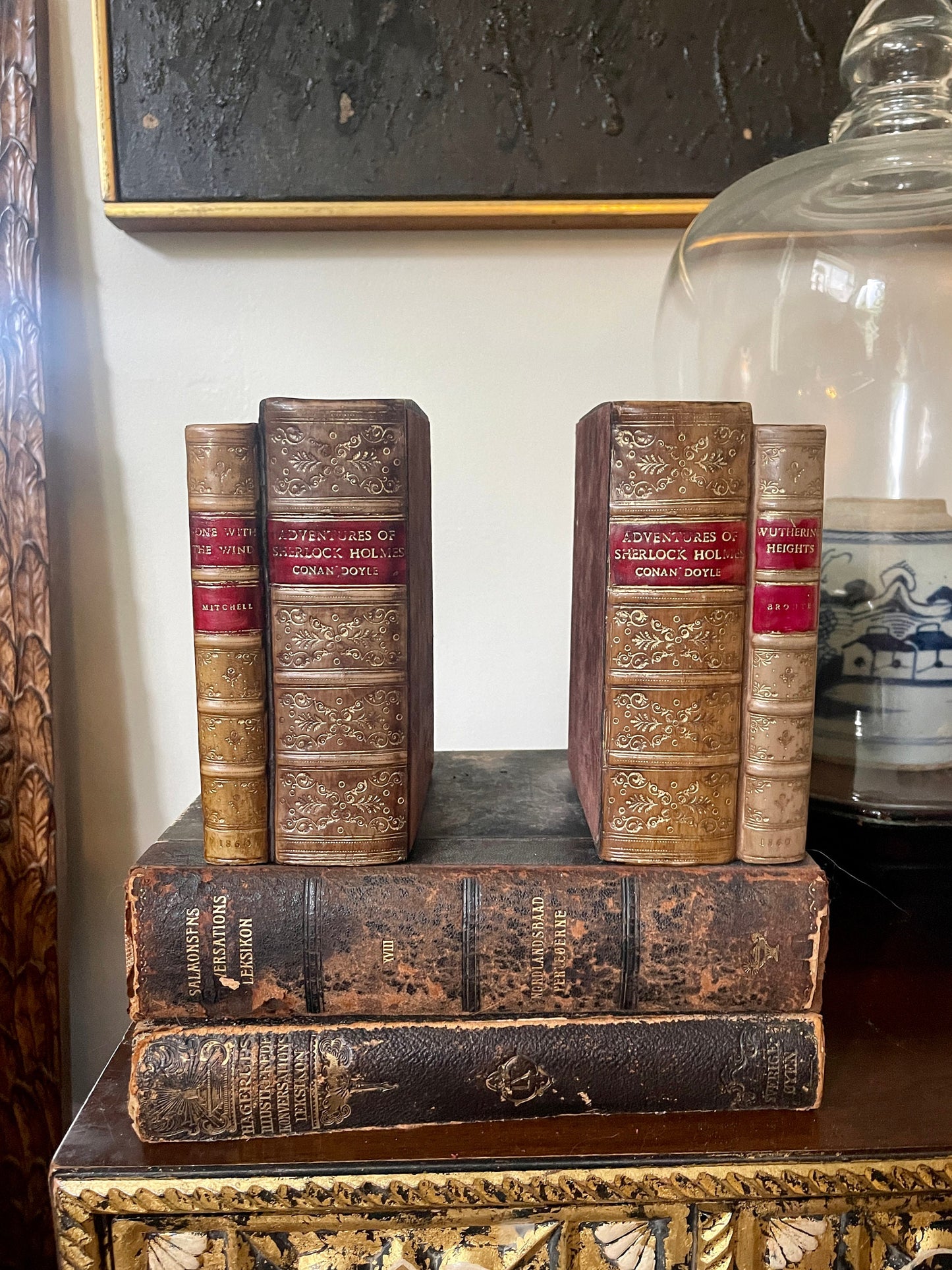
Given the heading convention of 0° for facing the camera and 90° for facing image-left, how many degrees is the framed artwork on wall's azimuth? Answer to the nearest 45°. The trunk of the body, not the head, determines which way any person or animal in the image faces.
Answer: approximately 0°

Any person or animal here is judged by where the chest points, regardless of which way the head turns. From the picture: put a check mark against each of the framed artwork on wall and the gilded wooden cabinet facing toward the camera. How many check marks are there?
2
